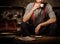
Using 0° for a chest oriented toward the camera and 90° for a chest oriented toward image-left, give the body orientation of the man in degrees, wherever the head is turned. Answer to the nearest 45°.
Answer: approximately 0°
